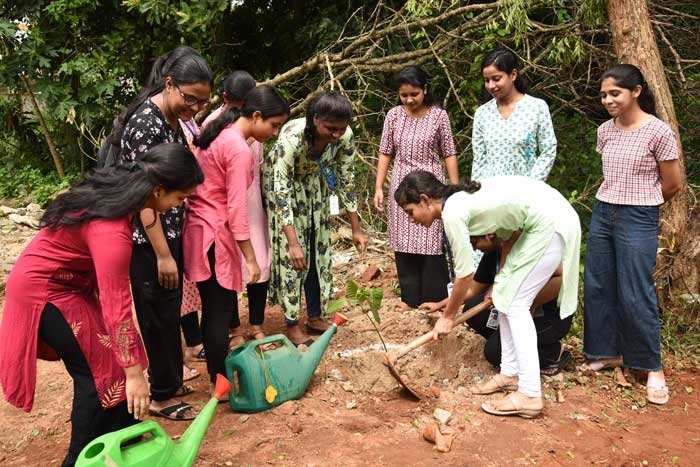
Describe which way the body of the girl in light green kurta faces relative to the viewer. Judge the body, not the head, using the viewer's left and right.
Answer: facing to the left of the viewer

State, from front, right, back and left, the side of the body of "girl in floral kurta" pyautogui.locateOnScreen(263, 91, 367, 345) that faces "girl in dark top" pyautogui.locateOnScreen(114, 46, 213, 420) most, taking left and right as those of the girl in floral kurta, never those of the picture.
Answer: right

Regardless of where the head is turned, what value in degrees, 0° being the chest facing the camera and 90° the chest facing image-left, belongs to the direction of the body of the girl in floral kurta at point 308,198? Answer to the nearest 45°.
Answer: approximately 315°

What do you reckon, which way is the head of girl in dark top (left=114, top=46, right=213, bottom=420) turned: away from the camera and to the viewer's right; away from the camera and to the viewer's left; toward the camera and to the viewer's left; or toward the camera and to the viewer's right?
toward the camera and to the viewer's right

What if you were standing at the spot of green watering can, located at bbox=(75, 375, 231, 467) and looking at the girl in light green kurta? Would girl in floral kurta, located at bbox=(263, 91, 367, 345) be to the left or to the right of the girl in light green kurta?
left

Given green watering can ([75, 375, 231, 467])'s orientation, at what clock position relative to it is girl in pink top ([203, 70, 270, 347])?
The girl in pink top is roughly at 10 o'clock from the green watering can.

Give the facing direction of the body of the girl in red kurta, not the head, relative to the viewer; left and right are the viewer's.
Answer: facing to the right of the viewer

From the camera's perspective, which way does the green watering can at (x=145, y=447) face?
to the viewer's right

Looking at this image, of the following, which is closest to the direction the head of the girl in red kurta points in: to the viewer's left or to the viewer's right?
to the viewer's right
